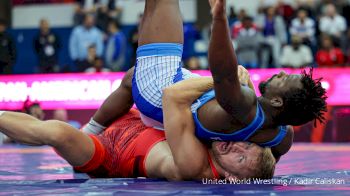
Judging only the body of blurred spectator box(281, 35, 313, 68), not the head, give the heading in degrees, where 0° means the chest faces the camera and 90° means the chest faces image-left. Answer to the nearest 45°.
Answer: approximately 0°

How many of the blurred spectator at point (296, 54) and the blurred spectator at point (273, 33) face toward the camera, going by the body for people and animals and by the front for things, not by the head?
2

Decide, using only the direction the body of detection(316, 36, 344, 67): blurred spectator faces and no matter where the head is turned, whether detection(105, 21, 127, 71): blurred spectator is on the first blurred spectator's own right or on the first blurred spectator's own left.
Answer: on the first blurred spectator's own right

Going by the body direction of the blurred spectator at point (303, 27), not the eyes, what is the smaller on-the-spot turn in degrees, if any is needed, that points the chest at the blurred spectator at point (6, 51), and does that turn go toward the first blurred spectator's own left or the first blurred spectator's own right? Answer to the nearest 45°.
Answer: approximately 90° to the first blurred spectator's own right

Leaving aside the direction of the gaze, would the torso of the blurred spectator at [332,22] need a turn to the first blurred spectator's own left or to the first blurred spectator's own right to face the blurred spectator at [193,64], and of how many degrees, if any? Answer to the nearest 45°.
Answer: approximately 45° to the first blurred spectator's own right

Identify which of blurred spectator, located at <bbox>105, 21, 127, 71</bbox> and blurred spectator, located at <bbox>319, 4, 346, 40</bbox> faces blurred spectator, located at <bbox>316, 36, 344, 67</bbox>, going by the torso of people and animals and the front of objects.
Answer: blurred spectator, located at <bbox>319, 4, 346, 40</bbox>

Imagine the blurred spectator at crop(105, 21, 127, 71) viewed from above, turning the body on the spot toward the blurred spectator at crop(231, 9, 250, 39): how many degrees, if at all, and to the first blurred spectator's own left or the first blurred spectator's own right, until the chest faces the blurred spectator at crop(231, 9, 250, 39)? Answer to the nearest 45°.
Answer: approximately 135° to the first blurred spectator's own left

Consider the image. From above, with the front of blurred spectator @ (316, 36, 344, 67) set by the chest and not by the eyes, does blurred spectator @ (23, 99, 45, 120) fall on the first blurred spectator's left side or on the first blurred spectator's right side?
on the first blurred spectator's right side

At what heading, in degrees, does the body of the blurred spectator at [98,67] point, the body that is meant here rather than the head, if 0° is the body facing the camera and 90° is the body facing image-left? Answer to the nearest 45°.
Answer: approximately 0°
